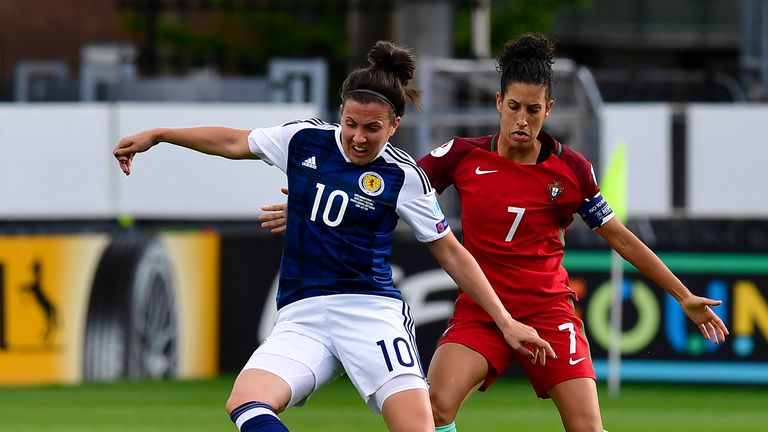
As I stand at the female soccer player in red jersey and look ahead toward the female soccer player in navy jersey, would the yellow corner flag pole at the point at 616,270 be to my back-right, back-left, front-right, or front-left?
back-right

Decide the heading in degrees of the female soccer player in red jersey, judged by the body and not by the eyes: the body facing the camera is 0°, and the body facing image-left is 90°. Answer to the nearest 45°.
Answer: approximately 0°

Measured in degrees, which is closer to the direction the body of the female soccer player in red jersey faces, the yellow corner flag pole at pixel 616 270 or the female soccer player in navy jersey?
the female soccer player in navy jersey

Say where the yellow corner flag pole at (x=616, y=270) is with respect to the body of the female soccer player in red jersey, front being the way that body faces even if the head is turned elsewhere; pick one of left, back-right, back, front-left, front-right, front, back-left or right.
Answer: back

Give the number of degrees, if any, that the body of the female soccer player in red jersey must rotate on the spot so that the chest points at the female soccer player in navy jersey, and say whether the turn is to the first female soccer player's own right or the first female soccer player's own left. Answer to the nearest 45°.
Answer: approximately 45° to the first female soccer player's own right
